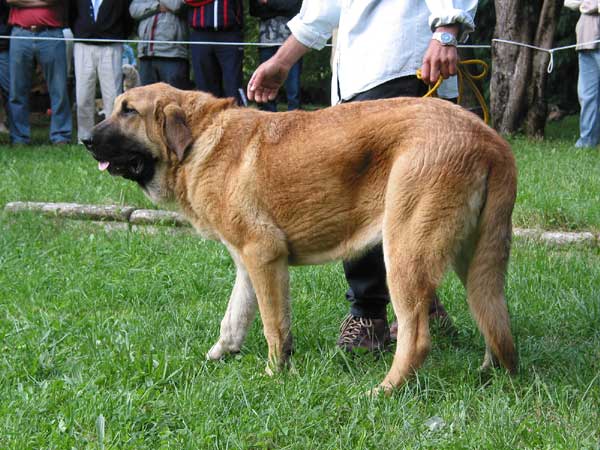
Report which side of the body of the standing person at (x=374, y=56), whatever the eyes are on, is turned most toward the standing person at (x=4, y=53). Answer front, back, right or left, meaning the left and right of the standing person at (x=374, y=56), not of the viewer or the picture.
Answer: right

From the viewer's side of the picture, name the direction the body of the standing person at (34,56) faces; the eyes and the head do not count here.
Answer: toward the camera

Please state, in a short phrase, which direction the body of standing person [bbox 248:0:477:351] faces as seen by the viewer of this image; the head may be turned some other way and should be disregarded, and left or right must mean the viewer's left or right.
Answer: facing the viewer and to the left of the viewer

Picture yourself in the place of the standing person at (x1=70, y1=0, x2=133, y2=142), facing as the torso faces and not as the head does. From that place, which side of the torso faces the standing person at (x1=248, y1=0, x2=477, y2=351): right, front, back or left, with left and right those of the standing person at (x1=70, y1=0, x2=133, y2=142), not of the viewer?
front

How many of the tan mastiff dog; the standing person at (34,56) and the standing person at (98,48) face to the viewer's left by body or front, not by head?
1

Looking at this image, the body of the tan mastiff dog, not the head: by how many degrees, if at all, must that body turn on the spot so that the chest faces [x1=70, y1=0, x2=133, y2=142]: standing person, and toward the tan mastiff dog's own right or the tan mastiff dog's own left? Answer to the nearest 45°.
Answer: approximately 90° to the tan mastiff dog's own right

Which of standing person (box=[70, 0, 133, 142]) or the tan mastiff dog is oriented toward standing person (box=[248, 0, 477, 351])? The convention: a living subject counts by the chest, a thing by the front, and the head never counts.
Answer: standing person (box=[70, 0, 133, 142])

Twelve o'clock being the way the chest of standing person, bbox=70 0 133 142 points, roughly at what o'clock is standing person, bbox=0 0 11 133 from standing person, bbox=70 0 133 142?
standing person, bbox=0 0 11 133 is roughly at 4 o'clock from standing person, bbox=70 0 133 142.

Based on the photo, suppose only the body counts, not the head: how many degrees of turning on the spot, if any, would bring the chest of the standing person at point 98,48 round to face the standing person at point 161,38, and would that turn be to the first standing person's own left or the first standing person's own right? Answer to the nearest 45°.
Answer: approximately 45° to the first standing person's own left

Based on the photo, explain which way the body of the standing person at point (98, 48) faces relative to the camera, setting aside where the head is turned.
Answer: toward the camera

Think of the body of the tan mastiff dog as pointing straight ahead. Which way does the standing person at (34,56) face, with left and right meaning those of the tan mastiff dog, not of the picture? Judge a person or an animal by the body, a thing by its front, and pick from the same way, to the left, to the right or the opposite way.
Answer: to the left

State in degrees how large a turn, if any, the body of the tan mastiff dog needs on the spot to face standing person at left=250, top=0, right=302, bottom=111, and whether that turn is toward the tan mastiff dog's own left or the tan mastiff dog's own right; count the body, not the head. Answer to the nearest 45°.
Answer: approximately 90° to the tan mastiff dog's own right

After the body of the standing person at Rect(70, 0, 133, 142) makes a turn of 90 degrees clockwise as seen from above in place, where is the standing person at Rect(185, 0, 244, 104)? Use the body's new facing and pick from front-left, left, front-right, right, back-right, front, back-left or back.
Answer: back-left

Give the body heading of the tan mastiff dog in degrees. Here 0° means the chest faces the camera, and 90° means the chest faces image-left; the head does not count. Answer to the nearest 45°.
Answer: approximately 90°

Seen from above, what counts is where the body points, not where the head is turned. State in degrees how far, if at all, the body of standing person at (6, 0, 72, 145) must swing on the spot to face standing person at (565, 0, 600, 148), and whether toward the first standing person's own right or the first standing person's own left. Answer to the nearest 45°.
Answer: approximately 90° to the first standing person's own left
